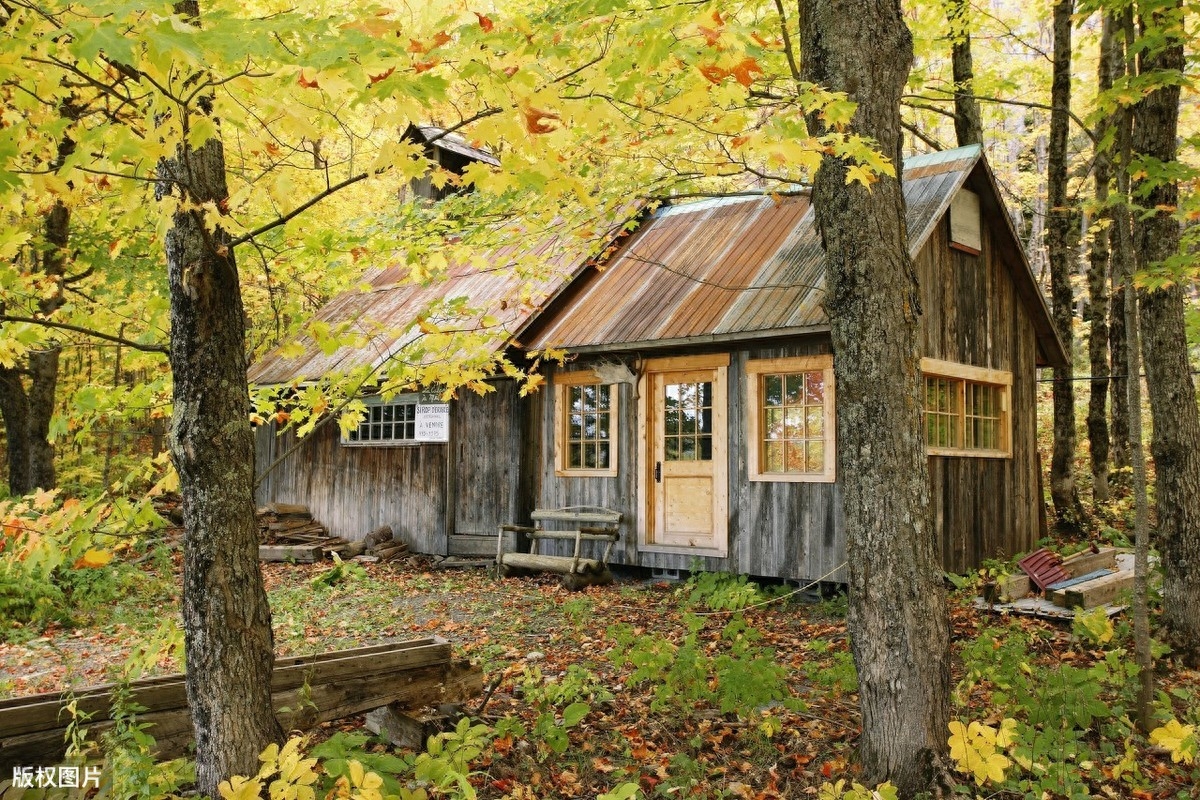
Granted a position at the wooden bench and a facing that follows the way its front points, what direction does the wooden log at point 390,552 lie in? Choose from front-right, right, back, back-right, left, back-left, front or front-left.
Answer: right

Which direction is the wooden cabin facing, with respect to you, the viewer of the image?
facing the viewer and to the left of the viewer

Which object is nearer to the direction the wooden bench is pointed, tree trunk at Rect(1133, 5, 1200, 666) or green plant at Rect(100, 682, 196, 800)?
the green plant

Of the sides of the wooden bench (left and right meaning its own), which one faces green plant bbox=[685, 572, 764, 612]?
left

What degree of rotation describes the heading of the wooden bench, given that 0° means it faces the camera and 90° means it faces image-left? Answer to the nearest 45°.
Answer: approximately 45°

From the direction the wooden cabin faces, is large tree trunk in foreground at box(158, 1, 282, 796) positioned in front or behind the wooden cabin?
in front

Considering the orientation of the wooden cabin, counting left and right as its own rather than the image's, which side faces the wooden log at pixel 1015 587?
left

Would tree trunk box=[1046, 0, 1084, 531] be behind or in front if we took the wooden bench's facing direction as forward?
behind

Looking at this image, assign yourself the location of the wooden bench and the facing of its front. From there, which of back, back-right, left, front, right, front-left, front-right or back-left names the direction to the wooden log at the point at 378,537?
right
